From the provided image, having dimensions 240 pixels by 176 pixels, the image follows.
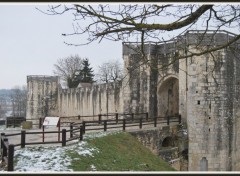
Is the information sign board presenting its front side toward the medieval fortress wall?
no

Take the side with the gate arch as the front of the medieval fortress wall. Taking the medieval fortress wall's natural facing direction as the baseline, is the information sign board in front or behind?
in front

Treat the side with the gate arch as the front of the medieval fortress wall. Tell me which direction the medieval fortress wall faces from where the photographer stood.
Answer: facing the viewer and to the left of the viewer

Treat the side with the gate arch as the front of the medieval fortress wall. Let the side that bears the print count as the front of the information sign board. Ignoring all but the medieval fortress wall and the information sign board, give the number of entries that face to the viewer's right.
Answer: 0

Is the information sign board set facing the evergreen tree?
no

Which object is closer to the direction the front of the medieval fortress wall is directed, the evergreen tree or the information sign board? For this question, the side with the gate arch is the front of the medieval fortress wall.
the information sign board

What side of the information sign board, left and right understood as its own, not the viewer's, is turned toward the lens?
front
